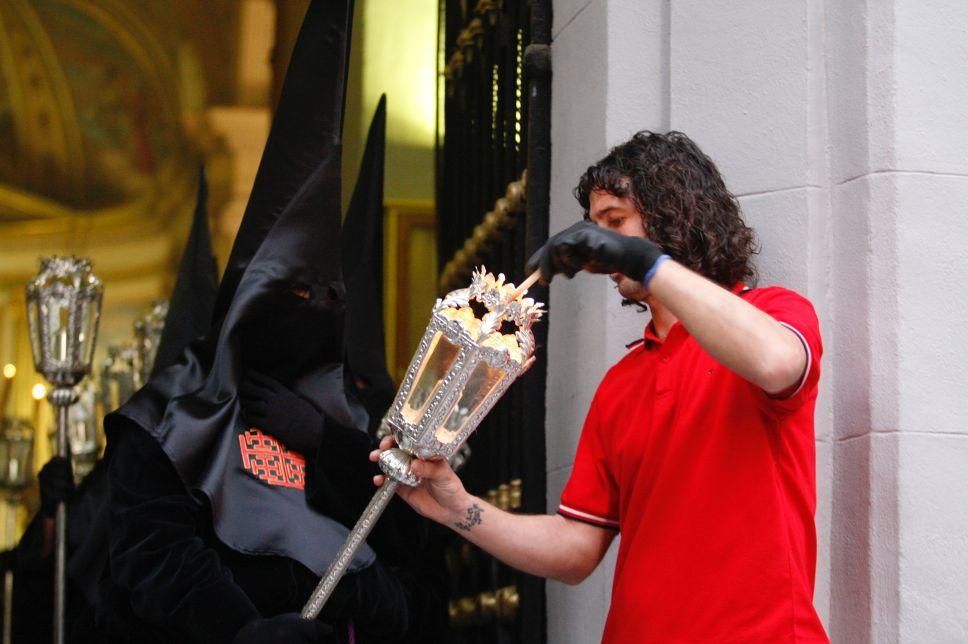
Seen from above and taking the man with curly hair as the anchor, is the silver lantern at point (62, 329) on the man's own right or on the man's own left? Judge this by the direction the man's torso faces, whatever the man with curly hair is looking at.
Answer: on the man's own right

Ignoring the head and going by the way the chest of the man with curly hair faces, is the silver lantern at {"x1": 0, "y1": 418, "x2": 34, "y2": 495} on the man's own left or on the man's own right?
on the man's own right

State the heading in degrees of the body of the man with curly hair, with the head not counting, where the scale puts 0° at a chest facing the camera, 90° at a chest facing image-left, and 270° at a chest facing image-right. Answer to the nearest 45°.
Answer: approximately 45°

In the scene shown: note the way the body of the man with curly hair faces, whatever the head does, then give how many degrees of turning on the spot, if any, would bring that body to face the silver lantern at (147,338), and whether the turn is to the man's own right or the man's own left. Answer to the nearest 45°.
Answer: approximately 90° to the man's own right

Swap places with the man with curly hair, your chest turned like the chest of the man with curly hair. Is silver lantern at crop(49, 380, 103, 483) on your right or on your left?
on your right
